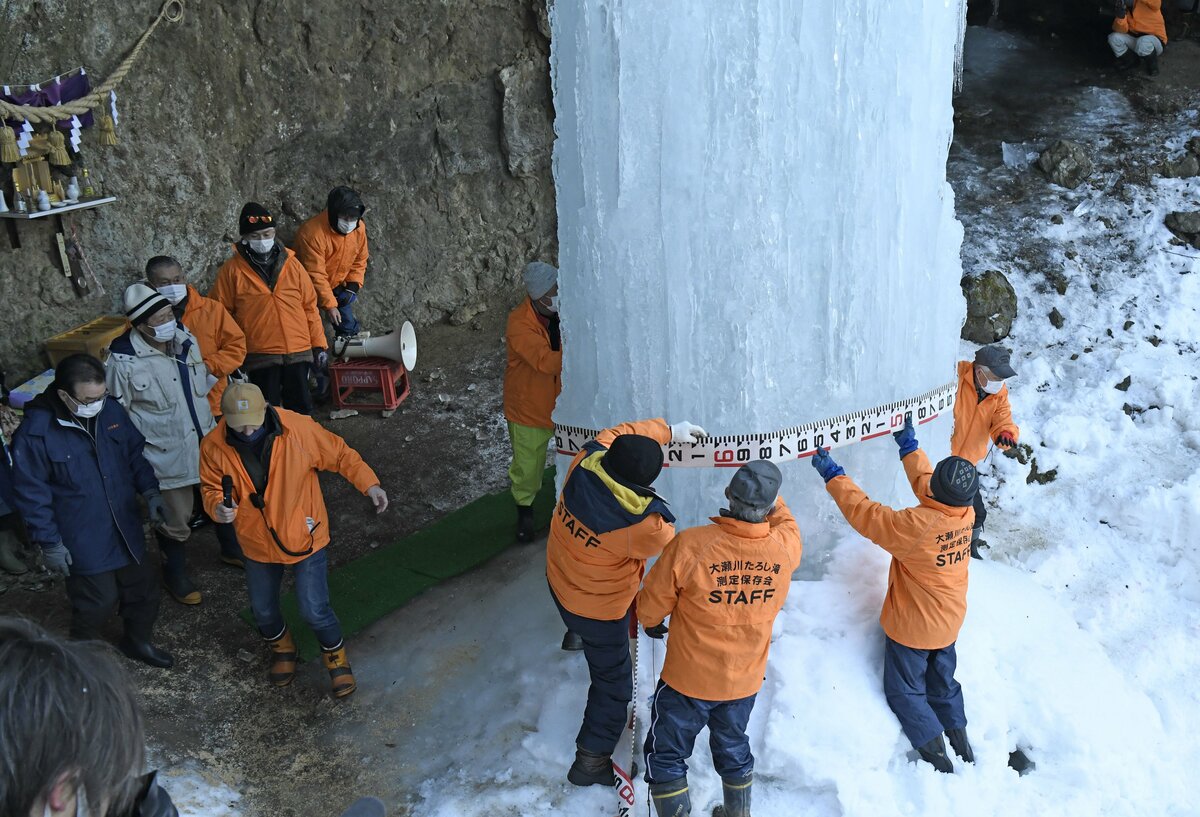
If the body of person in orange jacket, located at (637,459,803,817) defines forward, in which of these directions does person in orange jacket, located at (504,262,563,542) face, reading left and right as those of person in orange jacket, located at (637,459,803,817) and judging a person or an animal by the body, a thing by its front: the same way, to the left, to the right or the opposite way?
to the right

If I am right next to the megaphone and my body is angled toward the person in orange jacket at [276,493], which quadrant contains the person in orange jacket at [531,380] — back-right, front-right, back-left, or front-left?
front-left

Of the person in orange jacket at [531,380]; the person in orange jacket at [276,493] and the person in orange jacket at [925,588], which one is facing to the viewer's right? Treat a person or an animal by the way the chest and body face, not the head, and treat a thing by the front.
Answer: the person in orange jacket at [531,380]

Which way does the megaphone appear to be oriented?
to the viewer's right

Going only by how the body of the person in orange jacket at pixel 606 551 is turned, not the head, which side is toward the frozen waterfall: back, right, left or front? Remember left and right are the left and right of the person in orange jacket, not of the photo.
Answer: front

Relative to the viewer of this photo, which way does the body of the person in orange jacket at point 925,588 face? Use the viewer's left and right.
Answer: facing away from the viewer and to the left of the viewer

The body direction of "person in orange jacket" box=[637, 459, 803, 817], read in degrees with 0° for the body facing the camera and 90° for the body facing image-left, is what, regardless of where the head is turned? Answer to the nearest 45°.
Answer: approximately 180°

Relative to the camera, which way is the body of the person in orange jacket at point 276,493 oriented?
toward the camera

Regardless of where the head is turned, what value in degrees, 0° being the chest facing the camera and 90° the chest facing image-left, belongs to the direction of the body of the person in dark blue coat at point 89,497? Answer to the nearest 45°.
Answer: approximately 315°

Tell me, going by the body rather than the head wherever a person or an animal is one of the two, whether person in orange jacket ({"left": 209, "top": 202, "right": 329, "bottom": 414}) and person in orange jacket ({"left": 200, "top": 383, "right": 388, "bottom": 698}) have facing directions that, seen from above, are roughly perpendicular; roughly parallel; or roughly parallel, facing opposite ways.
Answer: roughly parallel
